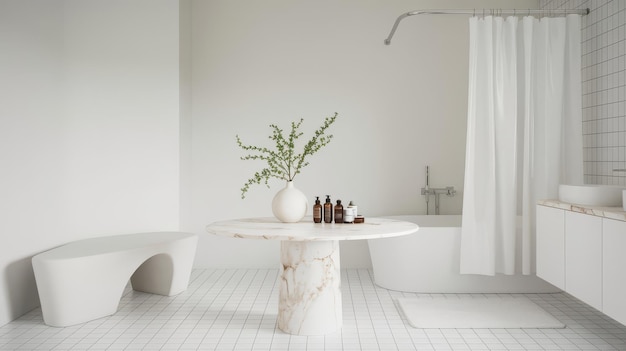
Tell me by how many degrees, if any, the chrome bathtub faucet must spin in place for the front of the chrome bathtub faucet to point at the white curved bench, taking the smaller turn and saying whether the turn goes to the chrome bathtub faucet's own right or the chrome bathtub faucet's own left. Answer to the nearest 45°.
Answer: approximately 45° to the chrome bathtub faucet's own right

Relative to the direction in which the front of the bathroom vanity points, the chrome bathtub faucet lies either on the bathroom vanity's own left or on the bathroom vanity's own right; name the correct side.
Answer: on the bathroom vanity's own right

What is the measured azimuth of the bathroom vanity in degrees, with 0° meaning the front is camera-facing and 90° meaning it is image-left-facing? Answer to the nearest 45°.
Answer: approximately 45°
